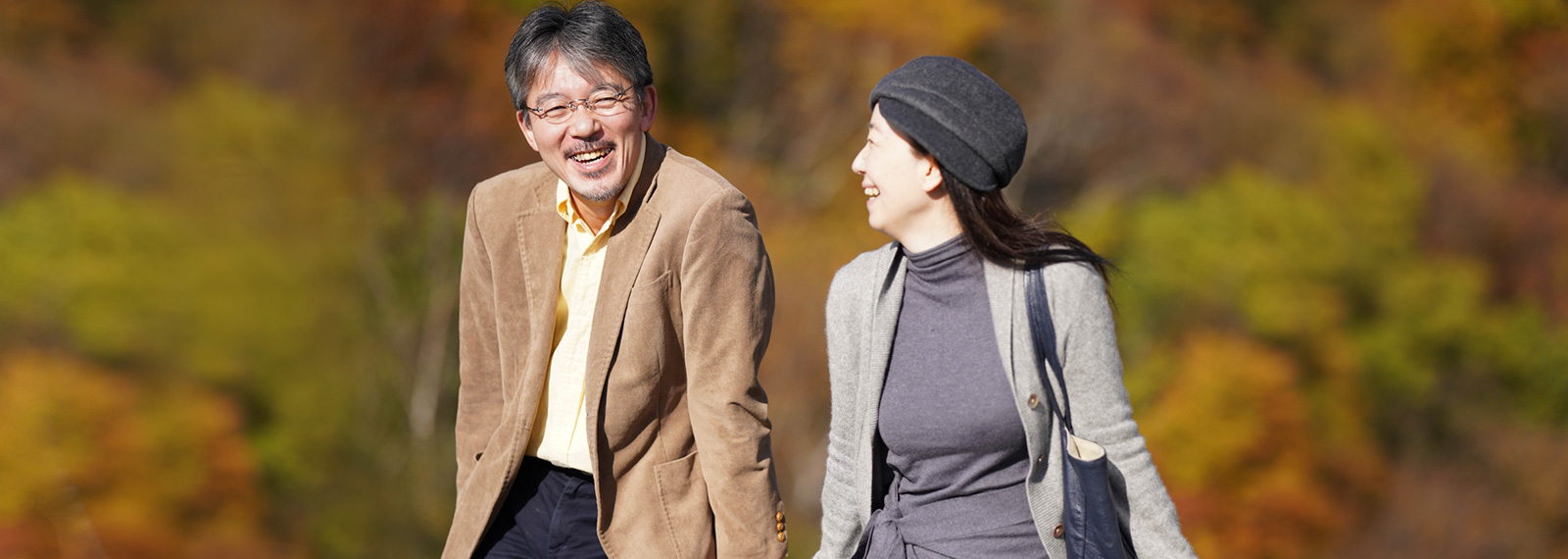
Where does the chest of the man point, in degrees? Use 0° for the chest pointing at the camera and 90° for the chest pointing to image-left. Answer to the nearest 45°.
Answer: approximately 45°

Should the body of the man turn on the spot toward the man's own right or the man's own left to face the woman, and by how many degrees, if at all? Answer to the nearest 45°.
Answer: approximately 90° to the man's own left
